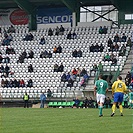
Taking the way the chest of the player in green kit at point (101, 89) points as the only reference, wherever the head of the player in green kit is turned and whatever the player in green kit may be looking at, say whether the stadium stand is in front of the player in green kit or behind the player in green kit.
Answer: in front

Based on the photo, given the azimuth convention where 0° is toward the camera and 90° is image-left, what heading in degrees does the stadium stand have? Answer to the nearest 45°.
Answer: approximately 0°

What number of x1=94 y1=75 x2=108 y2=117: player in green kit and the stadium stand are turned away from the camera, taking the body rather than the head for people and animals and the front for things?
1

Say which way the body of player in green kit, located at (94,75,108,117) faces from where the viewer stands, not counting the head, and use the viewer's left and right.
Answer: facing away from the viewer

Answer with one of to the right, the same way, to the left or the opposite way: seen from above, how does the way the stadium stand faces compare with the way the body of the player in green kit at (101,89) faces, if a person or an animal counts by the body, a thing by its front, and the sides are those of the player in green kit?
the opposite way

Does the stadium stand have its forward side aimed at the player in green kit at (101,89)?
yes
